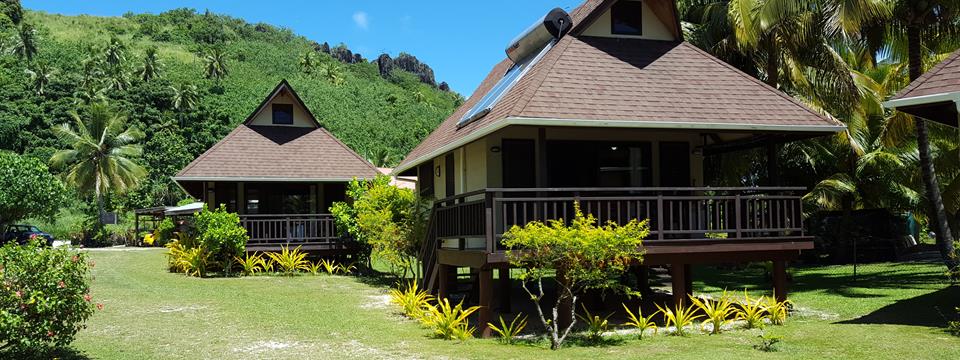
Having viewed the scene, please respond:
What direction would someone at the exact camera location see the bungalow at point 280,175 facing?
facing the viewer

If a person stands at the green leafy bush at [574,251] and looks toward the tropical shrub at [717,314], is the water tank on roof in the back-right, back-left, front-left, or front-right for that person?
front-left

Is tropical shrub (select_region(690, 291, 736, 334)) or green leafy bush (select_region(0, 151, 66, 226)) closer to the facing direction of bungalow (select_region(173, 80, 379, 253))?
the tropical shrub

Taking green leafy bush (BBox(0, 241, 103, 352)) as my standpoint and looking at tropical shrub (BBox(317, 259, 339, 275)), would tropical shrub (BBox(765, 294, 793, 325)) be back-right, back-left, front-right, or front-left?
front-right

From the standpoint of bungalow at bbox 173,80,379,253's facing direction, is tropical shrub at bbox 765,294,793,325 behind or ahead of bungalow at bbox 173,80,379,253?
ahead

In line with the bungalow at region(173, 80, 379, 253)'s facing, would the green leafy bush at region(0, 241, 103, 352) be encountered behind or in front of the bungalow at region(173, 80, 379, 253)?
in front

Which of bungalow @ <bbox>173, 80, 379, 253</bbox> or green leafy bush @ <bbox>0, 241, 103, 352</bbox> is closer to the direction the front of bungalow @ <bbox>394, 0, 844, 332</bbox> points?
the green leafy bush

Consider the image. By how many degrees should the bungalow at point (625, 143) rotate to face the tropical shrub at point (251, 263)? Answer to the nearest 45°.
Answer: approximately 135° to its right

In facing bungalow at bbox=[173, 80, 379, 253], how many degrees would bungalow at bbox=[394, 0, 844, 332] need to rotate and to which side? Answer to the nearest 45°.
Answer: approximately 135° to its right

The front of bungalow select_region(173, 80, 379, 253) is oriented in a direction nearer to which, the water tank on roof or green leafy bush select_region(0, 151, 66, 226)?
the water tank on roof

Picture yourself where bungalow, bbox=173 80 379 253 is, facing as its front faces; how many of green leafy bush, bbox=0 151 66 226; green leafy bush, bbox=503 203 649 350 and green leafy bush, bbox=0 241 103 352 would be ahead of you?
2

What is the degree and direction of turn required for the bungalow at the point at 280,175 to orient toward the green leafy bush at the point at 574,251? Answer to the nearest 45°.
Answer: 0° — it already faces it

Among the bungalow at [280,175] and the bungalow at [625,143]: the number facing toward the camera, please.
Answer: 2

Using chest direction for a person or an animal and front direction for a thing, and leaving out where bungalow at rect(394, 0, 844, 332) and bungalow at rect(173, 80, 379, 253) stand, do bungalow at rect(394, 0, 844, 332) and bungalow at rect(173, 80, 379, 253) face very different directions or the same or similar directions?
same or similar directions

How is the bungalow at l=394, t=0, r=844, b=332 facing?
toward the camera
